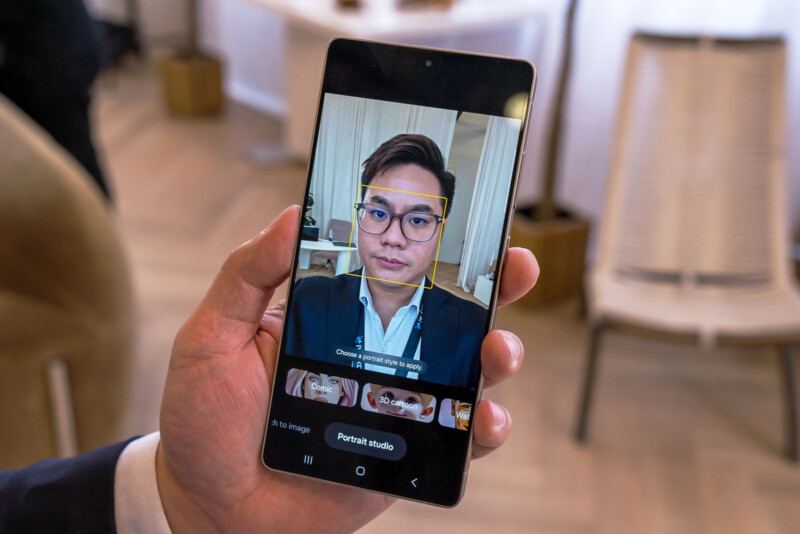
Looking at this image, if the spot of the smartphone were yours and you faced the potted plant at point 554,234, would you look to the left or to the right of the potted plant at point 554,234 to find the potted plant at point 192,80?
left

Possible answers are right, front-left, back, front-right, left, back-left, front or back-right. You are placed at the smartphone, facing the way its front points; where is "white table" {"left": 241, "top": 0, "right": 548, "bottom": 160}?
back

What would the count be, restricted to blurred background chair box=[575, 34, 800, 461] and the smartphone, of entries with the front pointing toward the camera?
2

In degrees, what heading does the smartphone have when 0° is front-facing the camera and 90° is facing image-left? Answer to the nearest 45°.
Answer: approximately 0°

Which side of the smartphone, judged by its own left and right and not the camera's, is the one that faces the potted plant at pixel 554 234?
back

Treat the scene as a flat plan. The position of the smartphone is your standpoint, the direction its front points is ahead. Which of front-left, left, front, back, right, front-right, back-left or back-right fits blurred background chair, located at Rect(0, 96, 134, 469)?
back-right

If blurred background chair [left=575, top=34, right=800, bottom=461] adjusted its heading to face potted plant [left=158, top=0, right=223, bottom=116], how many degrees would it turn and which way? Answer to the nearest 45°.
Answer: approximately 90° to its right

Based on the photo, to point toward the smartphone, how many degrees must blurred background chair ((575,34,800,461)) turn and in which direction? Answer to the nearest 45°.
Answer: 0° — it already faces it
